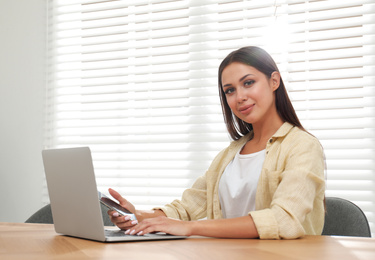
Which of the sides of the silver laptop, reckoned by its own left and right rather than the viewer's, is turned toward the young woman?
front

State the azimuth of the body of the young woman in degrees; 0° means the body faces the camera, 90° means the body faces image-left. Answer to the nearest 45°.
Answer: approximately 45°

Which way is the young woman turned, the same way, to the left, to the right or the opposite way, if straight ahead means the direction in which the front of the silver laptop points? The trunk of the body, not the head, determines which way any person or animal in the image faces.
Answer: the opposite way

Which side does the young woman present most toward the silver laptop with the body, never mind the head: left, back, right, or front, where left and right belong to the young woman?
front

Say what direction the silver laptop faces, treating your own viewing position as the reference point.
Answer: facing away from the viewer and to the right of the viewer
